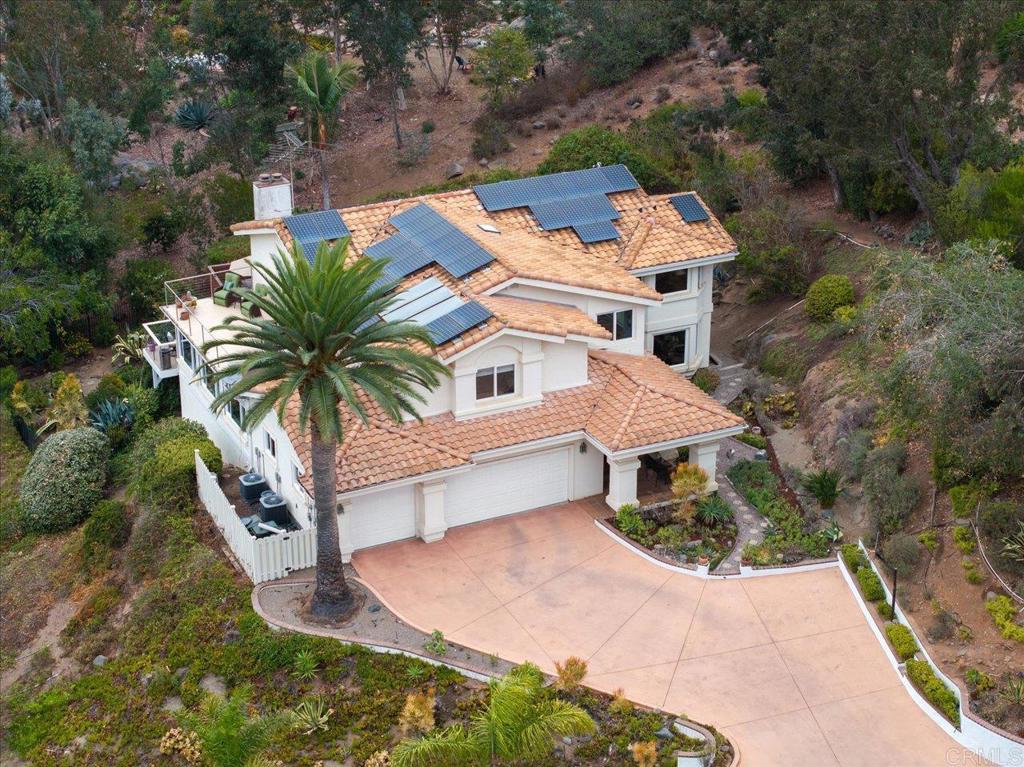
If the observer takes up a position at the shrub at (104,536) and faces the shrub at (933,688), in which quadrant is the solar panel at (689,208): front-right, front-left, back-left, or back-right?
front-left

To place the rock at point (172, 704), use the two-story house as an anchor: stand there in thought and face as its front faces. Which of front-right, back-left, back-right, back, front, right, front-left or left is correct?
right

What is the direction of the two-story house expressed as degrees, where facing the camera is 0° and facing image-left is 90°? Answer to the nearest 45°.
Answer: approximately 315°

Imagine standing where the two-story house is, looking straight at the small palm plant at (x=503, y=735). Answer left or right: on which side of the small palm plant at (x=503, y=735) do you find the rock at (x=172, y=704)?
right

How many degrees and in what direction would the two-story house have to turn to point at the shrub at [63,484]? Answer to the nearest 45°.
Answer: approximately 135° to its right

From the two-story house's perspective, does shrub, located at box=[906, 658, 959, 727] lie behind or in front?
in front

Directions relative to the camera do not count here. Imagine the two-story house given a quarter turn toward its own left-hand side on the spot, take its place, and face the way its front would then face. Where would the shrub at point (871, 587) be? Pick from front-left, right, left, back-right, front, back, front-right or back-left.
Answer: right

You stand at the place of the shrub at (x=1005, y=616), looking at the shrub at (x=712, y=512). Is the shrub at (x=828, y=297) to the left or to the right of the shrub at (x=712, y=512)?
right

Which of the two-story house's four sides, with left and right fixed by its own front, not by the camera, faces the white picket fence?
right

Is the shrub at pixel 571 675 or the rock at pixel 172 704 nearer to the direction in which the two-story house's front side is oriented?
the shrub

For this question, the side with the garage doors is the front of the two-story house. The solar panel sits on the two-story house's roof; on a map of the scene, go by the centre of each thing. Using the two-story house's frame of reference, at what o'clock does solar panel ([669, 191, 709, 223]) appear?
The solar panel is roughly at 9 o'clock from the two-story house.

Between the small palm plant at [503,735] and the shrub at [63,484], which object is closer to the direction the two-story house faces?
the small palm plant

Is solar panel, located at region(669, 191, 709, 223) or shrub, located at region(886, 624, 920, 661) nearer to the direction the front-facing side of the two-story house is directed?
the shrub

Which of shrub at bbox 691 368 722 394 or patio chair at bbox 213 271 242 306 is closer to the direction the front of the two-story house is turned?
the shrub

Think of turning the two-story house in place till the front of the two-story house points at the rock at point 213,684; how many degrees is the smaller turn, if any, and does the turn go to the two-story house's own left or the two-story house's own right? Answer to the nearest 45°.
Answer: approximately 90° to the two-story house's own right
